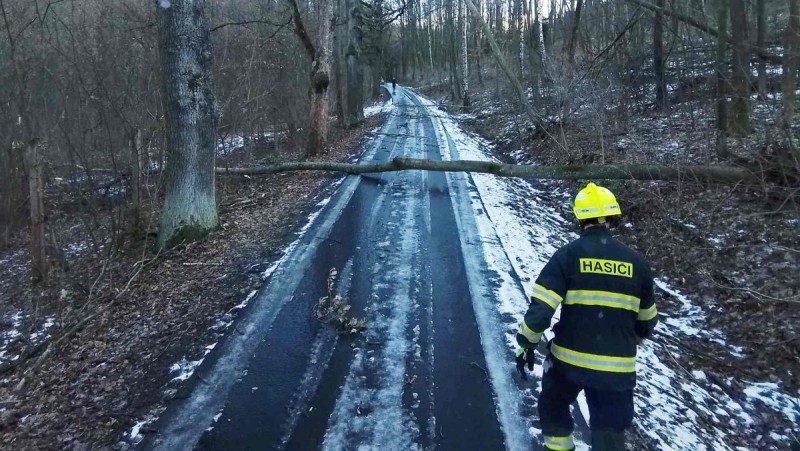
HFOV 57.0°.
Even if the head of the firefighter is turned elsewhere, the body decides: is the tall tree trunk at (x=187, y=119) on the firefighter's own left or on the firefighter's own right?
on the firefighter's own left

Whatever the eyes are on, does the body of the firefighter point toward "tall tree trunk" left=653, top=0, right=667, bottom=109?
yes

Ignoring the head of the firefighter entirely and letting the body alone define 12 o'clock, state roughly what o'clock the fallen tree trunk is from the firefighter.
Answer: The fallen tree trunk is roughly at 12 o'clock from the firefighter.

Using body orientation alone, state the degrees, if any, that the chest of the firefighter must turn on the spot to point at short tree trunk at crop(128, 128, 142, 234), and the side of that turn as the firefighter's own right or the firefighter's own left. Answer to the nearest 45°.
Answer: approximately 45° to the firefighter's own left

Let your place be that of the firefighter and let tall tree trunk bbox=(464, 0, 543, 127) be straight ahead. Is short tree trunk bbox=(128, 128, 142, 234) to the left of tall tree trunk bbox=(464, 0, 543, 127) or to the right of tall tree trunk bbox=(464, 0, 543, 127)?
left

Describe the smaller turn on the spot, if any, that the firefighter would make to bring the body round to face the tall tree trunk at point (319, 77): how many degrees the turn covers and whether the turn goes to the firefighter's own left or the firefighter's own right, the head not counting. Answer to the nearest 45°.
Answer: approximately 45° to the firefighter's own left

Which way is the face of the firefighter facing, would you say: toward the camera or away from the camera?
away from the camera

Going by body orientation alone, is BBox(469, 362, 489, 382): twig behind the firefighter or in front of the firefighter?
in front

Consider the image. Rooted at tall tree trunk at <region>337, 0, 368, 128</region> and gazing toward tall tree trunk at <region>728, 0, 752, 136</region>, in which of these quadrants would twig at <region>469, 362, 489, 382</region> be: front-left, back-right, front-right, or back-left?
front-right

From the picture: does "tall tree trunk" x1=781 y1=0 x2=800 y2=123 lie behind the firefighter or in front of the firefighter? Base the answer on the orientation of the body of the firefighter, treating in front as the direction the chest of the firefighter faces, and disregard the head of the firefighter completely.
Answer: in front

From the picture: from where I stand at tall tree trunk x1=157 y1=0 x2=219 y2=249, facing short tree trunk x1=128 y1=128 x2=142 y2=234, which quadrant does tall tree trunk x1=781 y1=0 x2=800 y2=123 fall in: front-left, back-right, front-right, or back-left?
back-right

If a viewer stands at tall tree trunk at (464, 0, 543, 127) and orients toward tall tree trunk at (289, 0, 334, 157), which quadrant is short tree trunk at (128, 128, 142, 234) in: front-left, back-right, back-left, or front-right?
front-left

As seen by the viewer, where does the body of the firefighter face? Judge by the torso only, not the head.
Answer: away from the camera

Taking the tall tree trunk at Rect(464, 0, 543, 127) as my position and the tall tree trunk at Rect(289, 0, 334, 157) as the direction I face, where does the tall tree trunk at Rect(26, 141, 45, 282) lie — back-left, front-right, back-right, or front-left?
front-left

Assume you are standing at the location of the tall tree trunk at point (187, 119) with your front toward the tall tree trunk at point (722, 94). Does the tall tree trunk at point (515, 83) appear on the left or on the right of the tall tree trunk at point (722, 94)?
left

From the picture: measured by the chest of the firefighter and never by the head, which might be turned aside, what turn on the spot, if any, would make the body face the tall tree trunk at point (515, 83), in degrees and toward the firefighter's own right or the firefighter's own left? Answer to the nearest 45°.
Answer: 0° — they already face it
